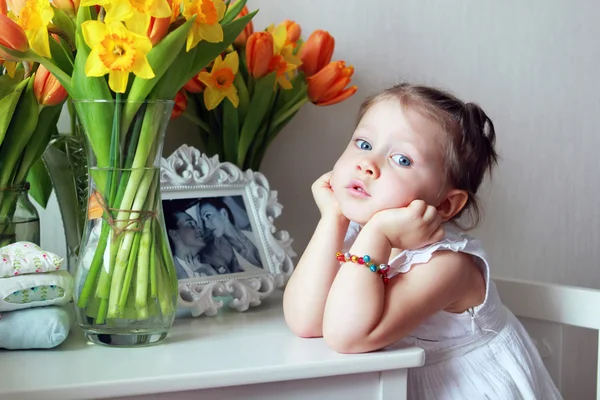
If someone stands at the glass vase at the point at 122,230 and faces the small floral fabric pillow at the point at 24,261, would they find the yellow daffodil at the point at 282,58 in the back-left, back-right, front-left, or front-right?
back-right

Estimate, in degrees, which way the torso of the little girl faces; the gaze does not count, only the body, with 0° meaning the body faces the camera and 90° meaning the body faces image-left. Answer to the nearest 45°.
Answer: approximately 45°
